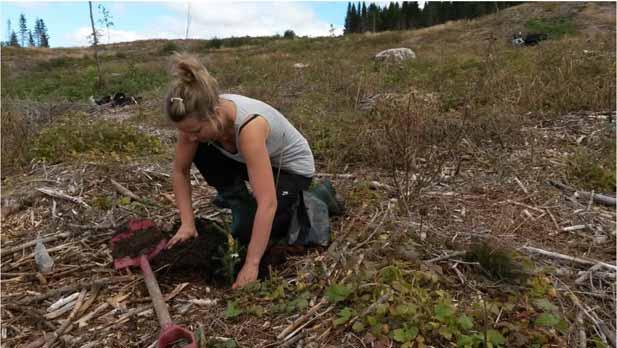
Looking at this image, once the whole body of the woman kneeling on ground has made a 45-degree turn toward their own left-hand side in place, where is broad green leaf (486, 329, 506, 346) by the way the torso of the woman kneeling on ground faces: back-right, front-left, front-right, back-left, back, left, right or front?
front-left

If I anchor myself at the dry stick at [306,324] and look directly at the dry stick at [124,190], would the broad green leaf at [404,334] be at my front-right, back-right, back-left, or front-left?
back-right

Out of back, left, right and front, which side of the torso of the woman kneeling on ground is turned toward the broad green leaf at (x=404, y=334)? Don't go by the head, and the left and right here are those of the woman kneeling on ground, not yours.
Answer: left

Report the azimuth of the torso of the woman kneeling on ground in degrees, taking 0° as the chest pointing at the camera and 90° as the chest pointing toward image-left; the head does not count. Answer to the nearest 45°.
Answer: approximately 45°

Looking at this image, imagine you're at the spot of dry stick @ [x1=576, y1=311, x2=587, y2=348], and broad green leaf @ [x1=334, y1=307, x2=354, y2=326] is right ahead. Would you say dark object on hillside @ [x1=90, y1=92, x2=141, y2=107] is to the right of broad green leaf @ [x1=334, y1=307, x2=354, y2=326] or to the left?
right

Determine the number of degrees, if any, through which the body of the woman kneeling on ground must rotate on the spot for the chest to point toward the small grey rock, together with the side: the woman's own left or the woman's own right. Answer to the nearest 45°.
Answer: approximately 45° to the woman's own right

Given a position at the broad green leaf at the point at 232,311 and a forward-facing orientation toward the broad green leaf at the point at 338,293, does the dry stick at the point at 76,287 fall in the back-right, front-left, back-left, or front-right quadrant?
back-left

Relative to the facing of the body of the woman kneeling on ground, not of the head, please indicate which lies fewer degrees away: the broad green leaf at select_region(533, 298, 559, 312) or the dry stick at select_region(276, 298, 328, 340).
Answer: the dry stick

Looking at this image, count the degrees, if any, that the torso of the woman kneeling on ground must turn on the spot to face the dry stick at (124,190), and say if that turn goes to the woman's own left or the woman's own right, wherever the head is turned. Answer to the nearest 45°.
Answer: approximately 90° to the woman's own right

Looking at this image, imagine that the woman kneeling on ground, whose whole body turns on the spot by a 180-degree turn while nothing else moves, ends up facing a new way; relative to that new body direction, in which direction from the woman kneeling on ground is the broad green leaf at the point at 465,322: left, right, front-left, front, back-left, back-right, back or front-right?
right

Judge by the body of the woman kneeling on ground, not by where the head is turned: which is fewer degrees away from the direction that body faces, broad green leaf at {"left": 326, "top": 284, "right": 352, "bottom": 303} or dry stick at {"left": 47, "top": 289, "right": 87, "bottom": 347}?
the dry stick

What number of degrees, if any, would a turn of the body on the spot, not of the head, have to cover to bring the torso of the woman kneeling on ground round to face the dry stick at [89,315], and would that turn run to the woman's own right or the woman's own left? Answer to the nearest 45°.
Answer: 0° — they already face it

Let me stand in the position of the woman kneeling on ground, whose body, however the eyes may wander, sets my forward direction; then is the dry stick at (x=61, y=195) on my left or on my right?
on my right

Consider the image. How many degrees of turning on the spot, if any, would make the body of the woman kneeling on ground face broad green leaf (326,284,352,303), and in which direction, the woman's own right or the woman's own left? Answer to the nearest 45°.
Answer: approximately 90° to the woman's own left

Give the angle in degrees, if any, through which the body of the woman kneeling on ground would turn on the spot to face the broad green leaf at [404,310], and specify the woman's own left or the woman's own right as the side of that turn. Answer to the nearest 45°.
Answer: approximately 90° to the woman's own left

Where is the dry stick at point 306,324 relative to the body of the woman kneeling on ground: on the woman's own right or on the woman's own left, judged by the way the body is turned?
on the woman's own left

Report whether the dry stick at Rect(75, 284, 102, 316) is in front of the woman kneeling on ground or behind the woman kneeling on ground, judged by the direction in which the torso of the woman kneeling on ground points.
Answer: in front

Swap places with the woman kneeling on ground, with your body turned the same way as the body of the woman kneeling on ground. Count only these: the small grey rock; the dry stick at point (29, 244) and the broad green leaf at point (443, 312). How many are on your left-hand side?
1
